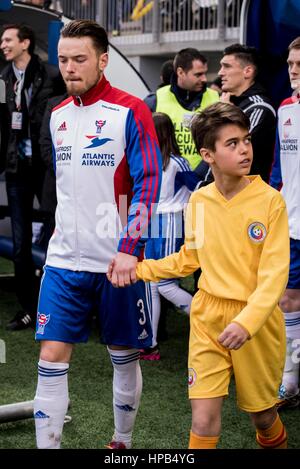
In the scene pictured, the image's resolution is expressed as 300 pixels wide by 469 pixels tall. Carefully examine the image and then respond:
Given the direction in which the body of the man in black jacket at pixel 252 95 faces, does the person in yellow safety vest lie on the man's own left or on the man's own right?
on the man's own right

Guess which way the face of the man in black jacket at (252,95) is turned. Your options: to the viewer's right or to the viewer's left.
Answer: to the viewer's left

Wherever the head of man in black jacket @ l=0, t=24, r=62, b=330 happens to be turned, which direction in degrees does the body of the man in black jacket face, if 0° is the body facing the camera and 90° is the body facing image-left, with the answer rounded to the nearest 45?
approximately 45°

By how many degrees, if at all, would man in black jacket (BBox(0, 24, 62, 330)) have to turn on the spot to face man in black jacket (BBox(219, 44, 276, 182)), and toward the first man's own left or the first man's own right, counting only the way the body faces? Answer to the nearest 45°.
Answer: approximately 90° to the first man's own left

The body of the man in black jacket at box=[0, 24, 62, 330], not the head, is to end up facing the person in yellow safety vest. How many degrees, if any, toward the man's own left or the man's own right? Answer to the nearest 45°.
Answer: approximately 135° to the man's own left

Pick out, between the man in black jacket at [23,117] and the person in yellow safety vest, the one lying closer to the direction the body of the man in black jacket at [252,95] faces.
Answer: the man in black jacket
